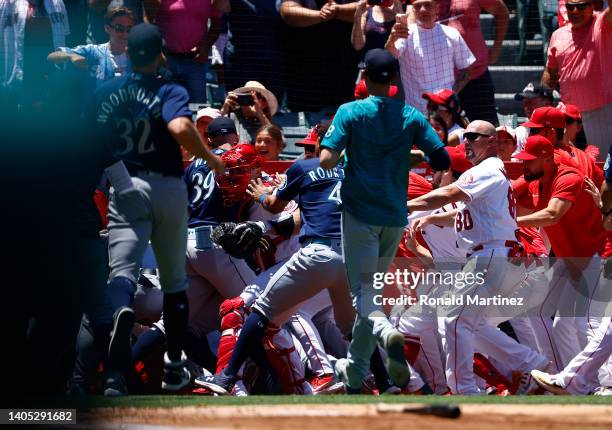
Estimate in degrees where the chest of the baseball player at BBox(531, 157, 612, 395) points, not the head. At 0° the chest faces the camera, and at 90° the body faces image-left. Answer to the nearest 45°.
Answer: approximately 90°

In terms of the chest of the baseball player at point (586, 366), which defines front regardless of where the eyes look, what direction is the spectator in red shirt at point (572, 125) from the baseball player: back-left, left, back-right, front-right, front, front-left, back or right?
right

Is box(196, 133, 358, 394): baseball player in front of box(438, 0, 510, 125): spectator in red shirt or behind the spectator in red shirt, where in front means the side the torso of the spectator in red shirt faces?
in front

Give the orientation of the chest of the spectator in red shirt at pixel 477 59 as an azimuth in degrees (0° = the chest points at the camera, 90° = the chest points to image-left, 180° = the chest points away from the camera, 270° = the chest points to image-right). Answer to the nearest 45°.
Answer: approximately 45°

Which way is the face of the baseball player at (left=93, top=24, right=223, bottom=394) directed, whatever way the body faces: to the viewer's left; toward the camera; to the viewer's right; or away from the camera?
away from the camera

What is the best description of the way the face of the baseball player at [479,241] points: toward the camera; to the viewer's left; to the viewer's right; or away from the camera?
to the viewer's left

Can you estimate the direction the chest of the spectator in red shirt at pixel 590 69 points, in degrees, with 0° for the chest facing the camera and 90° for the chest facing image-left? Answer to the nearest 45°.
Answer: approximately 45°

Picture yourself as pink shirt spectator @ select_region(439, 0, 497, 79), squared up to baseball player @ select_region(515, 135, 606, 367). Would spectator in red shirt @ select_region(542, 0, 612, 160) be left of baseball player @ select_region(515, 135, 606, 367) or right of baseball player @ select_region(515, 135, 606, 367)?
left

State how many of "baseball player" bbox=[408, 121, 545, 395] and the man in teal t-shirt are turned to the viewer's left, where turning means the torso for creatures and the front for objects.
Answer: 1

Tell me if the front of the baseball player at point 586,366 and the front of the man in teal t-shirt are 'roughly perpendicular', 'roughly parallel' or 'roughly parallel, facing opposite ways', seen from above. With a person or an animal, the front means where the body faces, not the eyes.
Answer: roughly perpendicular

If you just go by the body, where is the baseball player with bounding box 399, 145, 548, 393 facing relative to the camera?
to the viewer's left

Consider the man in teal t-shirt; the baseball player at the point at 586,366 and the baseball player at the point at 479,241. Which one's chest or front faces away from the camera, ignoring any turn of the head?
the man in teal t-shirt

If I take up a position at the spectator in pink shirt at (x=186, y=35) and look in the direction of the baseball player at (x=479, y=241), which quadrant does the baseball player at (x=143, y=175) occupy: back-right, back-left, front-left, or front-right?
front-right

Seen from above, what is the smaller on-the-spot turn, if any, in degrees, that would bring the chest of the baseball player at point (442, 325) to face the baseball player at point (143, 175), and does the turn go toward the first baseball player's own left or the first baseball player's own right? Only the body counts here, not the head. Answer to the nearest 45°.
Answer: approximately 45° to the first baseball player's own left

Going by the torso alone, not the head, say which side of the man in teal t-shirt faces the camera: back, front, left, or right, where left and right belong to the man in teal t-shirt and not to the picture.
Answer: back

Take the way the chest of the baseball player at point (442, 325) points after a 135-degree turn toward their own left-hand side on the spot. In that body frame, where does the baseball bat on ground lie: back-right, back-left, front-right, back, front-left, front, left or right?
front-right

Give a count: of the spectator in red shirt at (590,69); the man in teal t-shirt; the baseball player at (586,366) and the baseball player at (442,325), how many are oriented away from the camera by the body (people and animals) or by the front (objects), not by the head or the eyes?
1

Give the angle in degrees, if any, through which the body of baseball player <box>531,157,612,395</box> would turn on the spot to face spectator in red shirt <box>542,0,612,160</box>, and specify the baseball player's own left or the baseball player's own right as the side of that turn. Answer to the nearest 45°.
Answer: approximately 90° to the baseball player's own right

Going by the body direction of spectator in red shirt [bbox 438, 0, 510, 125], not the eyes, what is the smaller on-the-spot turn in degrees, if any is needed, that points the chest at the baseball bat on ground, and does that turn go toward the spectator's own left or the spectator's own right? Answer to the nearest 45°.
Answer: approximately 45° to the spectator's own left

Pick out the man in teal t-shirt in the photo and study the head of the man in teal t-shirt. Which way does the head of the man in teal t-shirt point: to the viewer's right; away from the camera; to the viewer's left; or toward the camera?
away from the camera
